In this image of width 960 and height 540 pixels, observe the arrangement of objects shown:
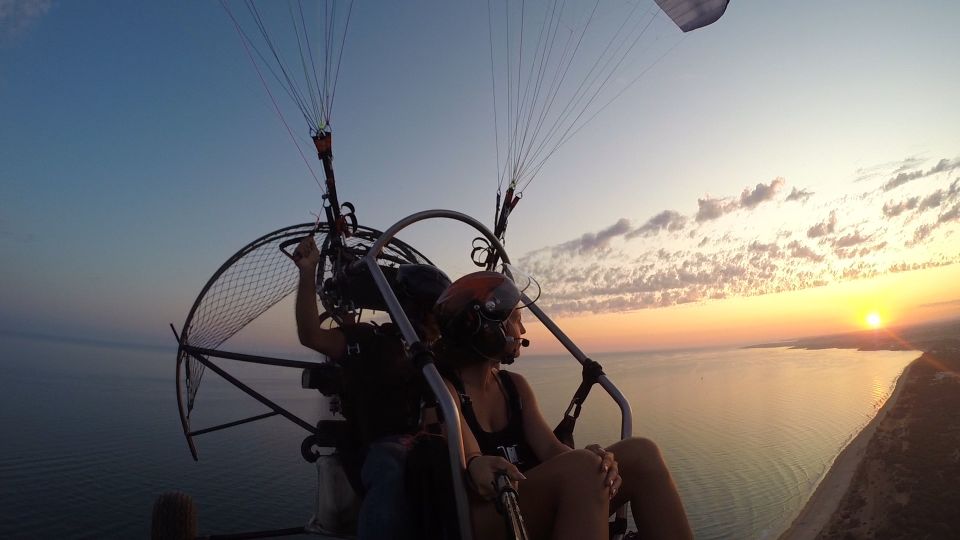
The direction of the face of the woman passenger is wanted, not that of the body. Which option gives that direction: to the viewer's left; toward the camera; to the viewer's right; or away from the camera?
to the viewer's right
